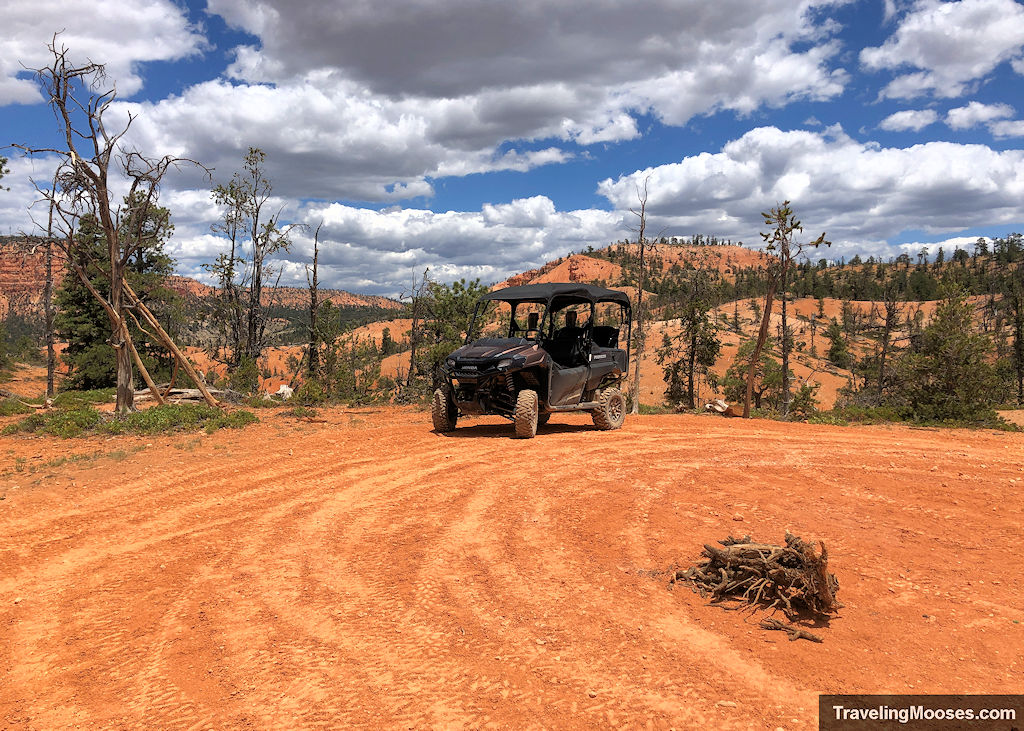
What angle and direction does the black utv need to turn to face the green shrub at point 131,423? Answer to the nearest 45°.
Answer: approximately 45° to its right

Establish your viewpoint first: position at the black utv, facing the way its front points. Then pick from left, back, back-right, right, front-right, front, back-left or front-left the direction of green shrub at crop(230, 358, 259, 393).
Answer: right

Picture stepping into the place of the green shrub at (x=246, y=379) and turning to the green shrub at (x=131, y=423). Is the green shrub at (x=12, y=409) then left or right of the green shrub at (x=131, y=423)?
right

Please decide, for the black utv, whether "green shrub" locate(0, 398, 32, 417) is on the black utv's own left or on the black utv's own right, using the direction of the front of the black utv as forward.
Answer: on the black utv's own right

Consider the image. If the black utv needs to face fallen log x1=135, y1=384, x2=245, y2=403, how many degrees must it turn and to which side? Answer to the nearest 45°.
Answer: approximately 90° to its right

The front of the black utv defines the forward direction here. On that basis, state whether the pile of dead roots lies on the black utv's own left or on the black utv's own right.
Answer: on the black utv's own left

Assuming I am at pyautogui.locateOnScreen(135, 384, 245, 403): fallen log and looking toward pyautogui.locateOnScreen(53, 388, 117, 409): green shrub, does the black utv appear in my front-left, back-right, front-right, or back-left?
back-left

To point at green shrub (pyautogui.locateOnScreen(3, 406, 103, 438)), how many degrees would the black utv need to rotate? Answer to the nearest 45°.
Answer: approximately 45° to its right

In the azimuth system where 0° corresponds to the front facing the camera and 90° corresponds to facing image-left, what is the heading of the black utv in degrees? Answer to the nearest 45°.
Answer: approximately 45°

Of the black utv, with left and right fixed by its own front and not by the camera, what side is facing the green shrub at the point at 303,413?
right

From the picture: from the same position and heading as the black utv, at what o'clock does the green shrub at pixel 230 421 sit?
The green shrub is roughly at 2 o'clock from the black utv.
